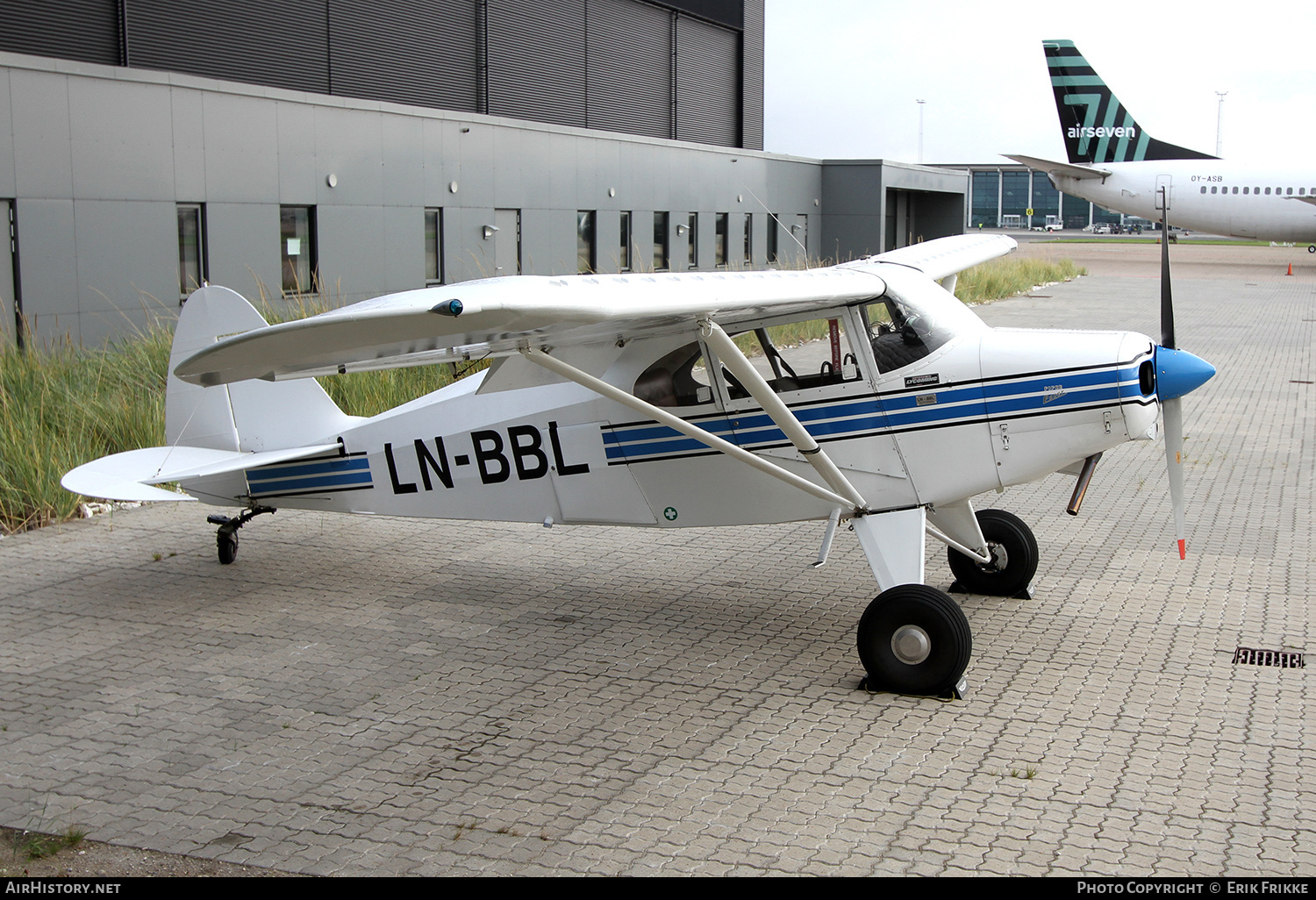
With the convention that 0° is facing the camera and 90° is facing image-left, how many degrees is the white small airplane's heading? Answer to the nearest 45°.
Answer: approximately 315°

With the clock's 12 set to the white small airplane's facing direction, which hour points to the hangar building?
The hangar building is roughly at 7 o'clock from the white small airplane.
